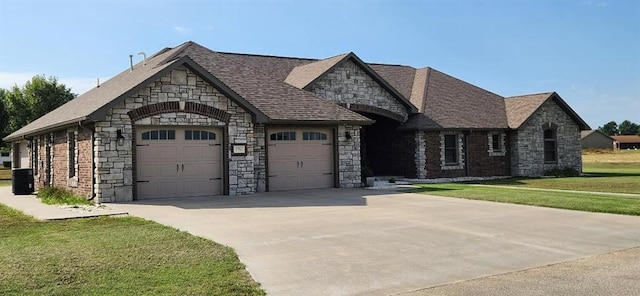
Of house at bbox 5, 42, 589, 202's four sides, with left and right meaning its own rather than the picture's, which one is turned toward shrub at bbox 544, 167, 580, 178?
left

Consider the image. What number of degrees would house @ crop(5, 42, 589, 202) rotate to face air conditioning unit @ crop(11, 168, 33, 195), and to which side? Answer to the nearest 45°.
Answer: approximately 135° to its right

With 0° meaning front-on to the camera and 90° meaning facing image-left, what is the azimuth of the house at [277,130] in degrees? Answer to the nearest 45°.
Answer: approximately 315°
